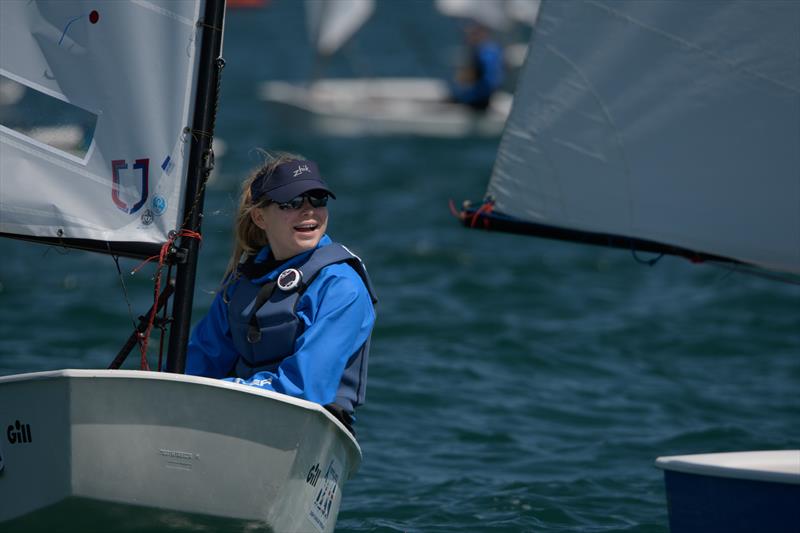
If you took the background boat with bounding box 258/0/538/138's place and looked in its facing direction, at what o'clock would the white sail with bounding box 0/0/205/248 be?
The white sail is roughly at 9 o'clock from the background boat.

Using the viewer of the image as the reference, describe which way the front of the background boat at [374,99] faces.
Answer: facing to the left of the viewer

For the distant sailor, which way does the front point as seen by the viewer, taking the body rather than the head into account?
to the viewer's left

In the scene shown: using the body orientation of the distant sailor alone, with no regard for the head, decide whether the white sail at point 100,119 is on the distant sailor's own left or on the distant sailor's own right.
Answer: on the distant sailor's own left
